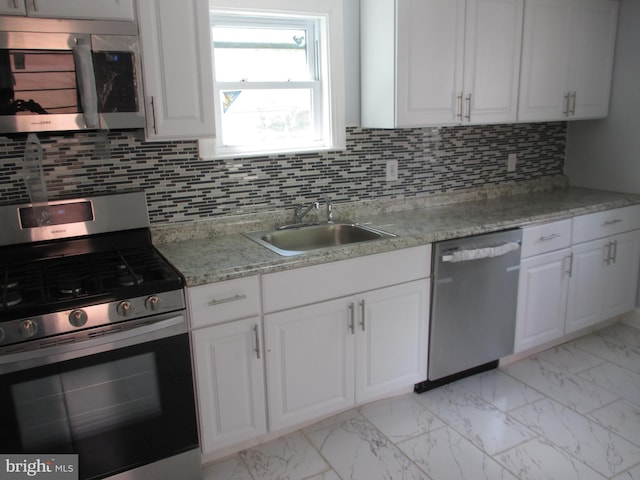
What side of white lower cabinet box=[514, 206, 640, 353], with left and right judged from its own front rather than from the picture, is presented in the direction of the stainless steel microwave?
right

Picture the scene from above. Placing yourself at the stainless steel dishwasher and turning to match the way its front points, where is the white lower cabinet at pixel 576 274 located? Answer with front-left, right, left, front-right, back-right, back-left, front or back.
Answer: left

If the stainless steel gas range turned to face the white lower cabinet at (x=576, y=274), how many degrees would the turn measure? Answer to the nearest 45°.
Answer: approximately 90° to its left

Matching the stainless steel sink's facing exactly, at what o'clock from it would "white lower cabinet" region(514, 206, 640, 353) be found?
The white lower cabinet is roughly at 10 o'clock from the stainless steel sink.

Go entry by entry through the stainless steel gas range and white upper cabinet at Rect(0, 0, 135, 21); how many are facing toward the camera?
2

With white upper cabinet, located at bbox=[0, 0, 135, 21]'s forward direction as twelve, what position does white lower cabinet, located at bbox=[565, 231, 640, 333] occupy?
The white lower cabinet is roughly at 9 o'clock from the white upper cabinet.

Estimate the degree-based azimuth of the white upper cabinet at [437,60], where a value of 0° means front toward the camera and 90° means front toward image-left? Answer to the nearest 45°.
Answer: approximately 315°

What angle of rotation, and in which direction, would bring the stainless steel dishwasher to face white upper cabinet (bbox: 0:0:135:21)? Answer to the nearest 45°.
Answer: approximately 90° to its right

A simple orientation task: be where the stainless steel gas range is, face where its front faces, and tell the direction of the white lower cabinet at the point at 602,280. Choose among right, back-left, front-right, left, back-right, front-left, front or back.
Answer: left
